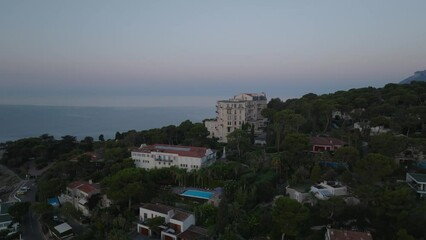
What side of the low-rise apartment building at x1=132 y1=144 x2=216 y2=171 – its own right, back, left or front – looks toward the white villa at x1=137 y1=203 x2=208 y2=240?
front

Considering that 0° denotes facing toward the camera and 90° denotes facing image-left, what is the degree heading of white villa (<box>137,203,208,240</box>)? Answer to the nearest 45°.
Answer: approximately 45°

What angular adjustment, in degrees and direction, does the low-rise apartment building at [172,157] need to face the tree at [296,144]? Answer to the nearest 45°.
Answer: approximately 135° to its left

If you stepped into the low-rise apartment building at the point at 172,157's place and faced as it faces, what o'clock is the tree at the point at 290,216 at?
The tree is roughly at 11 o'clock from the low-rise apartment building.

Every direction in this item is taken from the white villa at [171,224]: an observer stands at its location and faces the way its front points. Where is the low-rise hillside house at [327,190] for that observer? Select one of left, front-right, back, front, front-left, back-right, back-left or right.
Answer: back-left

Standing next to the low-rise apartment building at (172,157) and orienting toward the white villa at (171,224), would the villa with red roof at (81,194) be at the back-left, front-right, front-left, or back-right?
front-right

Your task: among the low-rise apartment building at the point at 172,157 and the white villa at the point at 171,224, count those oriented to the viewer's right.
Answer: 0

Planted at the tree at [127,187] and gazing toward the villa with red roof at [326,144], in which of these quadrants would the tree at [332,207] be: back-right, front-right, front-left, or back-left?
front-right

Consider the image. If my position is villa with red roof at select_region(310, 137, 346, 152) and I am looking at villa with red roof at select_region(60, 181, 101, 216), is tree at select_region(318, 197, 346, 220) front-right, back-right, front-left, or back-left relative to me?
front-left

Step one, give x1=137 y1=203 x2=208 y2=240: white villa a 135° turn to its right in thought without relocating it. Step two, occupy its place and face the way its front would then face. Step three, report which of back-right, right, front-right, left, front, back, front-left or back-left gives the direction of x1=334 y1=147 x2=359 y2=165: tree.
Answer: right

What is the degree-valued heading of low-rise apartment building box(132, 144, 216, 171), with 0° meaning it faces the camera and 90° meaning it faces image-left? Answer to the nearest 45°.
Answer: approximately 0°

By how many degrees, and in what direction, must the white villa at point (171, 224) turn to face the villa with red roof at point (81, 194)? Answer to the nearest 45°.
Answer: approximately 90° to its right

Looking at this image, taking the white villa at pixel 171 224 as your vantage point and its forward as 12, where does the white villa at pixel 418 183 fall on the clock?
the white villa at pixel 418 183 is roughly at 8 o'clock from the white villa at pixel 171 224.

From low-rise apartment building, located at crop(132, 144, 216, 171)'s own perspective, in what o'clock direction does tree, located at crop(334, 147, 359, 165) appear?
The tree is roughly at 10 o'clock from the low-rise apartment building.

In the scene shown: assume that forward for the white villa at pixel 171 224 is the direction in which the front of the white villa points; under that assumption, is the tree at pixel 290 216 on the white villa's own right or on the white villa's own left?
on the white villa's own left

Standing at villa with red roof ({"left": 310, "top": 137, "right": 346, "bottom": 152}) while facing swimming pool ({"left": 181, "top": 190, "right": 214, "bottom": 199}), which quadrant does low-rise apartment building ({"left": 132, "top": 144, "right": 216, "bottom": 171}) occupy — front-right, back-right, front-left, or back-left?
front-right
